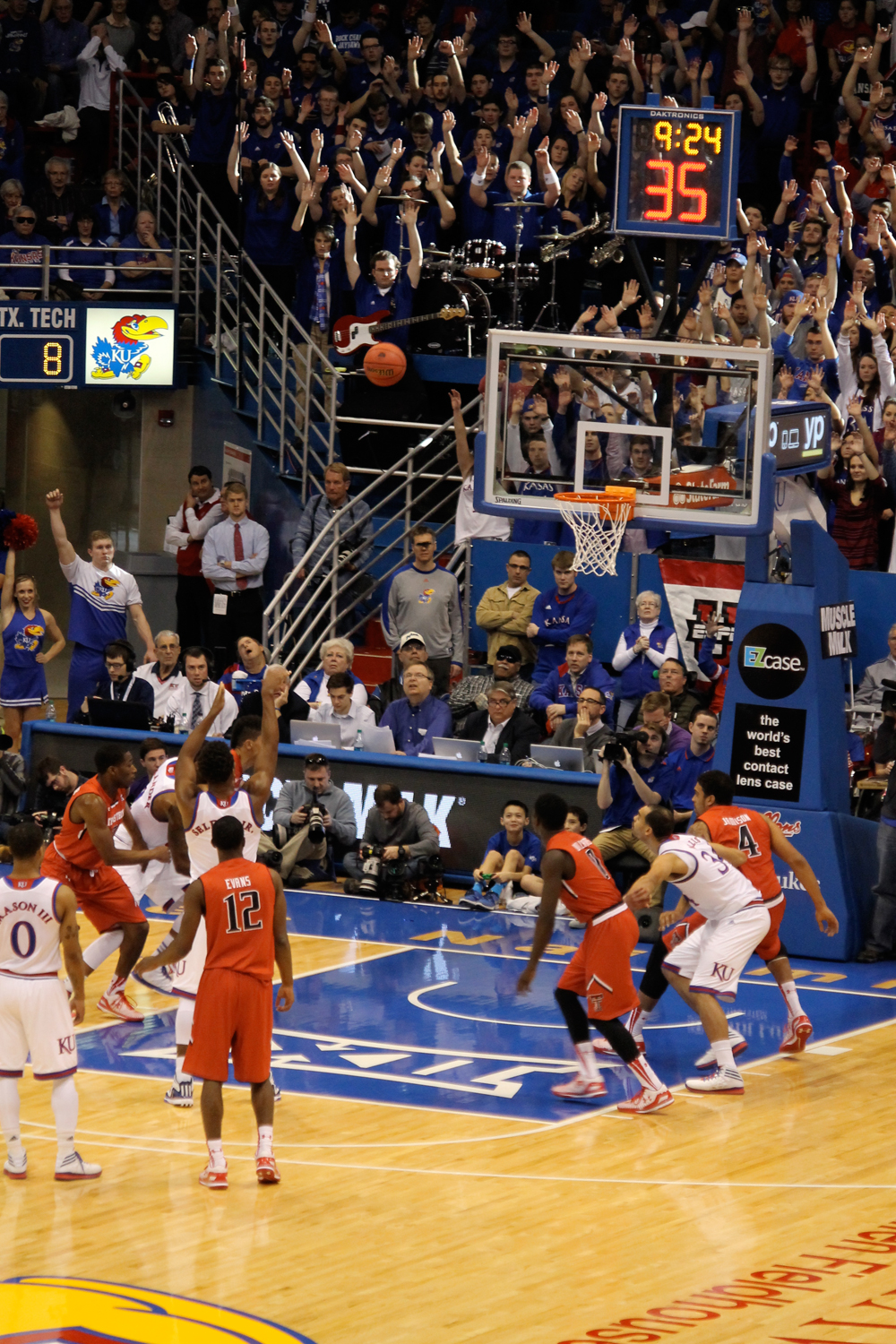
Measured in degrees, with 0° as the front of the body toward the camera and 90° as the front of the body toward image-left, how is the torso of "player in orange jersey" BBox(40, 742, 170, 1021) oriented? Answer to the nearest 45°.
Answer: approximately 270°

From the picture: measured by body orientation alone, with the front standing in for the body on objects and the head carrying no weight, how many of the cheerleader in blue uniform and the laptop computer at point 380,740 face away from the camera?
1

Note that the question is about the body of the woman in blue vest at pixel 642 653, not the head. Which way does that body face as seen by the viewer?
toward the camera

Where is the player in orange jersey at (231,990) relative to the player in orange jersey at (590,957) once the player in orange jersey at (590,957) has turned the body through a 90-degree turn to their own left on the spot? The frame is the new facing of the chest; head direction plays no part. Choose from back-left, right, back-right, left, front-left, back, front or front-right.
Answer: front

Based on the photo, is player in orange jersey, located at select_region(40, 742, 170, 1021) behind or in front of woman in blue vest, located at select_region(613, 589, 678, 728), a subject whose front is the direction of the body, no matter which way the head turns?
in front

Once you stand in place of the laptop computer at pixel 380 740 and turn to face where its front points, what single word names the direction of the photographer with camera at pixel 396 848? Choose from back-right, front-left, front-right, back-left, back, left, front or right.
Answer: back

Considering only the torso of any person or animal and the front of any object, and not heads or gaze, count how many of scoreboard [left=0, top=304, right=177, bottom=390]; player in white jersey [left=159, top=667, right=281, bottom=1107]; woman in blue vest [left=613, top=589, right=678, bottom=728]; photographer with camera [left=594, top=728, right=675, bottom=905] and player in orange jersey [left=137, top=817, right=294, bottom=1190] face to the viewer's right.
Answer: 0

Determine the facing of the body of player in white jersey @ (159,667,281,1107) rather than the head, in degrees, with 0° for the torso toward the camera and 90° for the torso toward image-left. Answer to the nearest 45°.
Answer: approximately 180°

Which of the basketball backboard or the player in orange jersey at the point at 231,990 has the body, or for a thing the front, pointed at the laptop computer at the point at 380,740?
the player in orange jersey

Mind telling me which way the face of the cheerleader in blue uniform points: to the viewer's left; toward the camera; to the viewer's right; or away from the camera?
toward the camera

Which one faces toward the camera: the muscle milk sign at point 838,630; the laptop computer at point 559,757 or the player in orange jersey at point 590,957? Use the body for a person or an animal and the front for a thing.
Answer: the muscle milk sign

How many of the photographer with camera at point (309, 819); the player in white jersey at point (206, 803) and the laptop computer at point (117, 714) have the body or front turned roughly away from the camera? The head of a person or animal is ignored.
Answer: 2

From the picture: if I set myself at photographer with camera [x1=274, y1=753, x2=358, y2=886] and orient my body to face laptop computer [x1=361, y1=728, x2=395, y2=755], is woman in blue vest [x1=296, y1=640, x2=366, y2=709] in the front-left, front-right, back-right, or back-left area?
front-left

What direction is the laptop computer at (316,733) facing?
away from the camera

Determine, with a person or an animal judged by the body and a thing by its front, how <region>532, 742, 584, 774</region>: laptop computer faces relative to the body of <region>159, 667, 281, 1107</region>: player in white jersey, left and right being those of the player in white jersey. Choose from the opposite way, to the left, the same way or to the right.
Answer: the same way

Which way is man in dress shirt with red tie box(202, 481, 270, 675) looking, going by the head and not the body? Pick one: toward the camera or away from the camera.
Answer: toward the camera

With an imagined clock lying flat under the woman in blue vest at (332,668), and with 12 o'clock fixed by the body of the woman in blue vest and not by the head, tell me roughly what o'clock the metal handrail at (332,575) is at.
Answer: The metal handrail is roughly at 6 o'clock from the woman in blue vest.

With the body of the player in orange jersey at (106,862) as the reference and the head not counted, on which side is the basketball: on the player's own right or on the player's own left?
on the player's own left
